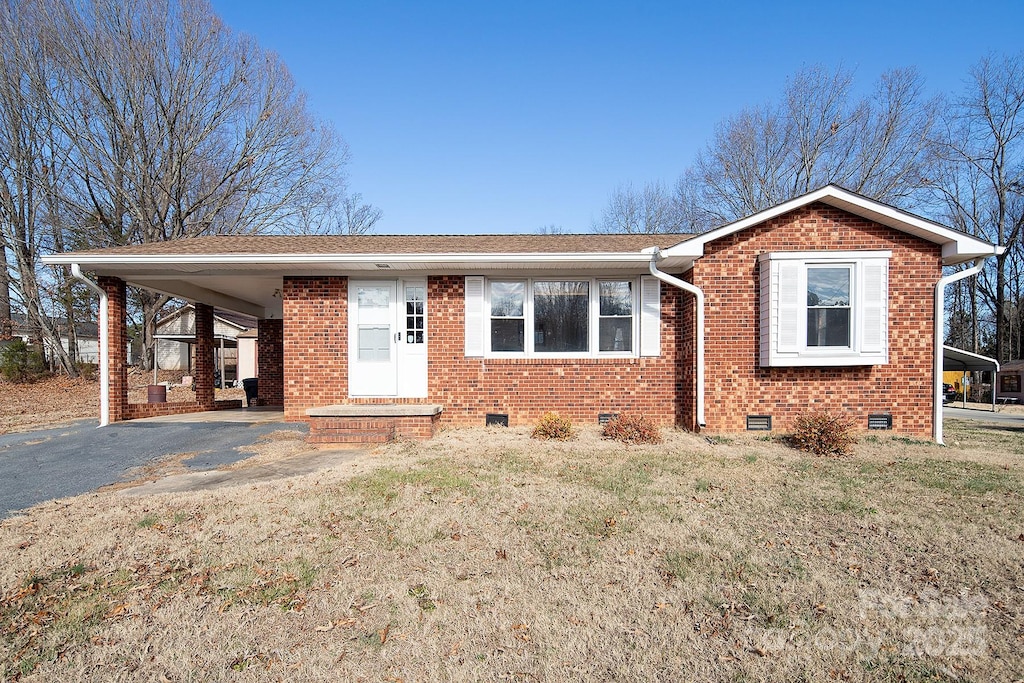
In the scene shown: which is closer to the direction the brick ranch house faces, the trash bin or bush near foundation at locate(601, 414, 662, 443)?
the bush near foundation

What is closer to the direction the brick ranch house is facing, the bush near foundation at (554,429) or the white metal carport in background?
the bush near foundation

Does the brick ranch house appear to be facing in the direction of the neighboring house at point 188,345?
no

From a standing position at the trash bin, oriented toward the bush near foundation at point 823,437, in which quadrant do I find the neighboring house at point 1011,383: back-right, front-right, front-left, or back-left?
front-left

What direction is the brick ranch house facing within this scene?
toward the camera

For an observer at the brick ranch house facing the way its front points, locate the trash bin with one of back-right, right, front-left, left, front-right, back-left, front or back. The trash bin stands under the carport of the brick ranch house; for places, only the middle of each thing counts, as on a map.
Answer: back-right

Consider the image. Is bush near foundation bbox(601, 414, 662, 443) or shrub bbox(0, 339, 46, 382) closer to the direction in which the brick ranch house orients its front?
the bush near foundation

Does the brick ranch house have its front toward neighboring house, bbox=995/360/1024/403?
no

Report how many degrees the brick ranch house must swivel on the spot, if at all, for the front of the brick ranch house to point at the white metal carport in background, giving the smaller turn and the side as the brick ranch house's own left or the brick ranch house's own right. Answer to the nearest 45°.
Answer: approximately 90° to the brick ranch house's own left

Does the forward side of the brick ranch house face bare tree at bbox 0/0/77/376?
no

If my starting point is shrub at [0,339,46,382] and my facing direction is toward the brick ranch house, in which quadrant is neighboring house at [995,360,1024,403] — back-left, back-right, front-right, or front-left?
front-left

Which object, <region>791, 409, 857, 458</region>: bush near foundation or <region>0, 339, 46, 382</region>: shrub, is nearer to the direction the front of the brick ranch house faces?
the bush near foundation

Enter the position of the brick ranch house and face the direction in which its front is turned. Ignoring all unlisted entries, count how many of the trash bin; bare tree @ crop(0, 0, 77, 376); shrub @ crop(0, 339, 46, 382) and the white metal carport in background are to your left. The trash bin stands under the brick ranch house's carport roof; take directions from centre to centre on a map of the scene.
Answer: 1

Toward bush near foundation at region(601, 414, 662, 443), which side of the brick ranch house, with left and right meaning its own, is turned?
front

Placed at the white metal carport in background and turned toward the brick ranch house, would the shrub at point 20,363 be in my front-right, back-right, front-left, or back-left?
front-right

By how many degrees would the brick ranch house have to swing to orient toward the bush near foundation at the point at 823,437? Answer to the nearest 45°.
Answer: approximately 45° to its left
